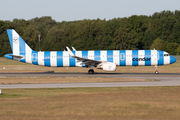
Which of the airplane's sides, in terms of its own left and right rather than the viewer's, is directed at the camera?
right
